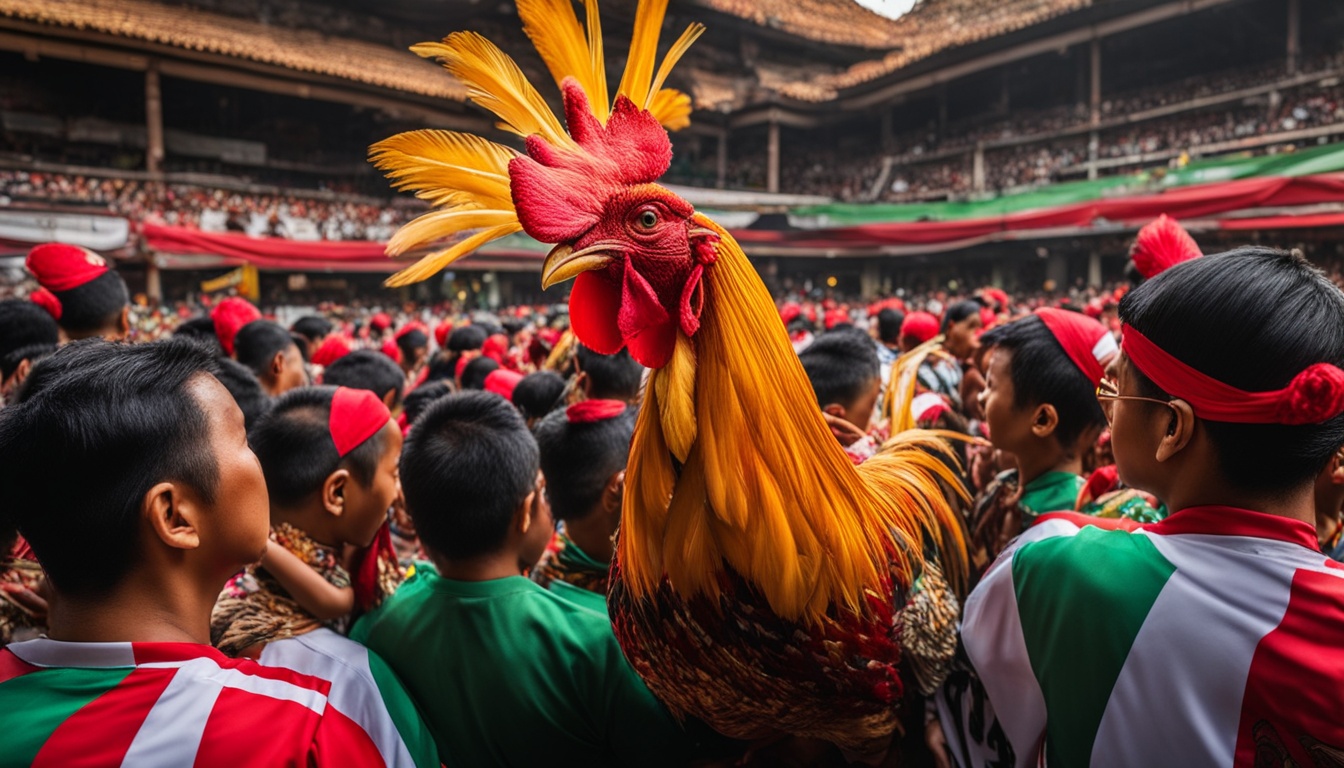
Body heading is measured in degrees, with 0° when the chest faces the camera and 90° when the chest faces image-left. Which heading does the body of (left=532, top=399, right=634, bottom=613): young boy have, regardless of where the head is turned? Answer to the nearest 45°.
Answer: approximately 225°

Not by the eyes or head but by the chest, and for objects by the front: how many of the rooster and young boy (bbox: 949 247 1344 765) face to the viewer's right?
0

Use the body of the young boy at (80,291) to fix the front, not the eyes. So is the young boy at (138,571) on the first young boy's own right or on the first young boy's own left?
on the first young boy's own right

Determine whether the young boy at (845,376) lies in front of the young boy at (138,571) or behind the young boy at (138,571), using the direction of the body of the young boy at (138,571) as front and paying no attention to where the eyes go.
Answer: in front

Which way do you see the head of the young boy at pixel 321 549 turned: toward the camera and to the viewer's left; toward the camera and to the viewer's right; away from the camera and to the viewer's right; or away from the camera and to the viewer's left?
away from the camera and to the viewer's right

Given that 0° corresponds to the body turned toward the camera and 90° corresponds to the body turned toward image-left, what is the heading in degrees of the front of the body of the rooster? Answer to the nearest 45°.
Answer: approximately 45°

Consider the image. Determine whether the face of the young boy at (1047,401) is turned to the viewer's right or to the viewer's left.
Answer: to the viewer's left

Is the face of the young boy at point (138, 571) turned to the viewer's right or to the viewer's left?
to the viewer's right

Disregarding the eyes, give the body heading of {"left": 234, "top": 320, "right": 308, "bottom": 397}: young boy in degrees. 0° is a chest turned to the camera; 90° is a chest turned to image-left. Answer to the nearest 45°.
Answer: approximately 225°

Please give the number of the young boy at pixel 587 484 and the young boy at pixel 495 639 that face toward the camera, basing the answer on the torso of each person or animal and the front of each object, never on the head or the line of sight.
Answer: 0

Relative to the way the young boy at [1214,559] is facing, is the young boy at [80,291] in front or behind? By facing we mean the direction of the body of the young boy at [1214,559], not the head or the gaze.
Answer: in front
